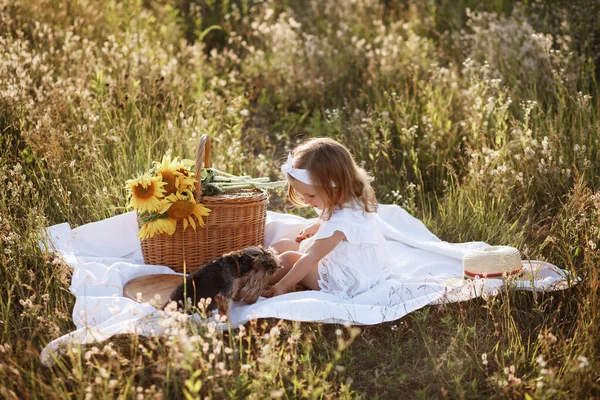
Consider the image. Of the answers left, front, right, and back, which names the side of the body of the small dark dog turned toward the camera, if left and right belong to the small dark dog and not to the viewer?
right

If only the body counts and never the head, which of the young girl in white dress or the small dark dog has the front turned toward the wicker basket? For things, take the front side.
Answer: the young girl in white dress

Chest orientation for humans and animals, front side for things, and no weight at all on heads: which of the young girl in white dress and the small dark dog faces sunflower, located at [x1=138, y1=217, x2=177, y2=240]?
the young girl in white dress

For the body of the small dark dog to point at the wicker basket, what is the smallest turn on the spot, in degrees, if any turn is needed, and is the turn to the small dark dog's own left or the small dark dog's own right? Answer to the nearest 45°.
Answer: approximately 90° to the small dark dog's own left

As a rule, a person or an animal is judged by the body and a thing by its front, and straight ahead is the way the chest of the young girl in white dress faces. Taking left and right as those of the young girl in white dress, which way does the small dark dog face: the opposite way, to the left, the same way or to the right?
the opposite way

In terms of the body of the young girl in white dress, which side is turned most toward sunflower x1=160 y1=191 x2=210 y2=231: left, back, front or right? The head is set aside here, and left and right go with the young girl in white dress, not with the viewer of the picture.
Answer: front

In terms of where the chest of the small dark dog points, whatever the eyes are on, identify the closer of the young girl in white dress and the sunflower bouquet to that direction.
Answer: the young girl in white dress

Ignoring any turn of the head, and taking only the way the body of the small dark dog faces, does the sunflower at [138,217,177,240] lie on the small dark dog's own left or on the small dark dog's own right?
on the small dark dog's own left

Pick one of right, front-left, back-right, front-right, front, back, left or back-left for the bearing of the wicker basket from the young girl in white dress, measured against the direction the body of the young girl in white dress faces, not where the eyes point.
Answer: front

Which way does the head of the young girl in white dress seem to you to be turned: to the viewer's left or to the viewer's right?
to the viewer's left

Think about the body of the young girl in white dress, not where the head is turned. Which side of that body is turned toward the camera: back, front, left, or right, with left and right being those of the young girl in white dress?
left

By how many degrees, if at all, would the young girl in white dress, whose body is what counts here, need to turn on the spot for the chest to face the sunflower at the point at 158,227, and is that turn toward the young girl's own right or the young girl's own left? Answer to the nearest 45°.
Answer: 0° — they already face it

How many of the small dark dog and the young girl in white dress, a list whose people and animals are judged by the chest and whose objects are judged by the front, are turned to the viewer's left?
1
